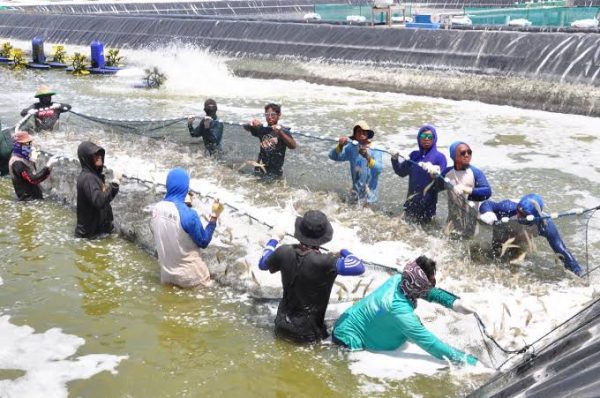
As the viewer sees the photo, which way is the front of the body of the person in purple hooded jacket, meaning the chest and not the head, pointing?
toward the camera

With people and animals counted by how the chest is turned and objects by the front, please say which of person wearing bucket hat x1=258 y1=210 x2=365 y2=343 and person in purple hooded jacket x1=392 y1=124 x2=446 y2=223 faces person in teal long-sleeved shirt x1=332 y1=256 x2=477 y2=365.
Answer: the person in purple hooded jacket

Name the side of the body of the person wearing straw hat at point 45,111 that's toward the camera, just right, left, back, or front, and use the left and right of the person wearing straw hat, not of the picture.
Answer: front

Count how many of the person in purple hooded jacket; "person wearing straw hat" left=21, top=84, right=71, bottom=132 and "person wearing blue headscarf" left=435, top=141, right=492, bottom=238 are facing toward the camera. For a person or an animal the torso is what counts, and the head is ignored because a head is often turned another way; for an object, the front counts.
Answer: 3

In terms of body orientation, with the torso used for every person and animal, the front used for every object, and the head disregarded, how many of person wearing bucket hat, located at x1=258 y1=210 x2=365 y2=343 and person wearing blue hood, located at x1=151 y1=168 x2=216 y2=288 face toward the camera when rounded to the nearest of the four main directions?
0

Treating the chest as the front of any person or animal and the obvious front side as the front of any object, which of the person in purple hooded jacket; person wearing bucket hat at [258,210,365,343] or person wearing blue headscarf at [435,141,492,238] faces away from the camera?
the person wearing bucket hat

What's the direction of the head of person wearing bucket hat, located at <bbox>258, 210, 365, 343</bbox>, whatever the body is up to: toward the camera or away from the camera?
away from the camera

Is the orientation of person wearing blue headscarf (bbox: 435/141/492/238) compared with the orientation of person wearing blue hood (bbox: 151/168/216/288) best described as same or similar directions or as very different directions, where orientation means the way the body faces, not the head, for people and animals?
very different directions

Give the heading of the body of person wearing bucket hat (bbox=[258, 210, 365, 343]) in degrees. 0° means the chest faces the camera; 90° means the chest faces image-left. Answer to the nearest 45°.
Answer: approximately 180°

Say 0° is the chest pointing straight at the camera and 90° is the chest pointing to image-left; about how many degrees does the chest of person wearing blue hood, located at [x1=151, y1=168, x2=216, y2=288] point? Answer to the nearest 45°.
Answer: approximately 225°

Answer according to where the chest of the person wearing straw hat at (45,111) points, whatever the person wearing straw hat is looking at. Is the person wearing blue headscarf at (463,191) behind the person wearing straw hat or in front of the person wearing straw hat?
in front

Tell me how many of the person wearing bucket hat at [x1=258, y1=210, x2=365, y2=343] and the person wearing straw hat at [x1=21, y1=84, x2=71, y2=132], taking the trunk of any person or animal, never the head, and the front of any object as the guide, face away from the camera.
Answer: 1

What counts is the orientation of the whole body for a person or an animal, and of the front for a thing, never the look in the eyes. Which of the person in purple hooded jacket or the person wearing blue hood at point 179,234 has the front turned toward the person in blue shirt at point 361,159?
the person wearing blue hood

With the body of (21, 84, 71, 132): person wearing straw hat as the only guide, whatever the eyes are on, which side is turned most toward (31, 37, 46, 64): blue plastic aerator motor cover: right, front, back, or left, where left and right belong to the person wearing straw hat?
back

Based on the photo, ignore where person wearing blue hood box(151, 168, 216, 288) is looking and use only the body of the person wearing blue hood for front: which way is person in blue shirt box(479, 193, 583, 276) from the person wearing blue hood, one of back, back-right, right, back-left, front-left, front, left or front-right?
front-right

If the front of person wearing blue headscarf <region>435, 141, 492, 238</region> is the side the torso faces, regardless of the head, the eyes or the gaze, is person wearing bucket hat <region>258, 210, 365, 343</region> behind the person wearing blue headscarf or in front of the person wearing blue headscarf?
in front

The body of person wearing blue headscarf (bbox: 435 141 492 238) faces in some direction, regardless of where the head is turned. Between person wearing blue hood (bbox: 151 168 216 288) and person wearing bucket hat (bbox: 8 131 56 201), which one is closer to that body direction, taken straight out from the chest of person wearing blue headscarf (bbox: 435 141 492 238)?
the person wearing blue hood

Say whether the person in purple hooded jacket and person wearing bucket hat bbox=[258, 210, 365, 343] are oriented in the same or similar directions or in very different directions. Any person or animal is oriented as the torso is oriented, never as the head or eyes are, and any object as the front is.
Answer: very different directions
